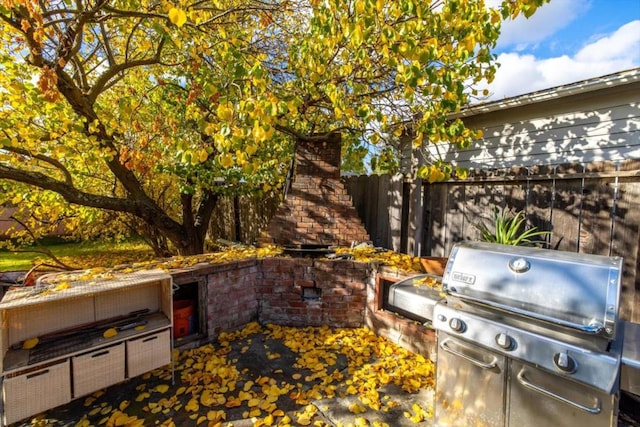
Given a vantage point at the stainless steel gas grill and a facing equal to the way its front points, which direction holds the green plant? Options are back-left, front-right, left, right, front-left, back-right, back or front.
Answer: back-right

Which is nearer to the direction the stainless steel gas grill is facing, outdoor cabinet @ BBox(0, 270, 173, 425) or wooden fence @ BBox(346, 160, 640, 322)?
the outdoor cabinet

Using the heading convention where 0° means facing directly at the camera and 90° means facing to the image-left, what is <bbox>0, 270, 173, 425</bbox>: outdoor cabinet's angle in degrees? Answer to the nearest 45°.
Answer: approximately 315°

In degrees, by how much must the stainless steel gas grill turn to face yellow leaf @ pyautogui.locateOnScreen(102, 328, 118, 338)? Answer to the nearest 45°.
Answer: approximately 45° to its right

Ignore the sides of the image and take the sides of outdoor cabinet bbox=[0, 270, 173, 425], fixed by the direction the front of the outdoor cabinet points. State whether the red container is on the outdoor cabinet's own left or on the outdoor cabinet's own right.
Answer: on the outdoor cabinet's own left

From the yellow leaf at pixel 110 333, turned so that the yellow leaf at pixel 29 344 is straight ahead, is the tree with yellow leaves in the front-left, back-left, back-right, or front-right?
back-right

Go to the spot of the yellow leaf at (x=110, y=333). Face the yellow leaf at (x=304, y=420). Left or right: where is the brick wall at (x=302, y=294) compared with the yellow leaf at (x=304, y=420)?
left

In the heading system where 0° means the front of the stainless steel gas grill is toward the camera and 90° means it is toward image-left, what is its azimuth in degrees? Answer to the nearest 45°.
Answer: approximately 45°
